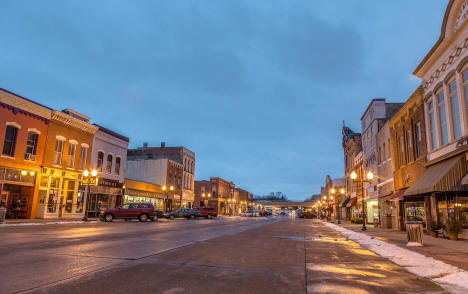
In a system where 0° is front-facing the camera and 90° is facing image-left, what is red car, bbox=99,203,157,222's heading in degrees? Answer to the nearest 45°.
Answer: approximately 90°

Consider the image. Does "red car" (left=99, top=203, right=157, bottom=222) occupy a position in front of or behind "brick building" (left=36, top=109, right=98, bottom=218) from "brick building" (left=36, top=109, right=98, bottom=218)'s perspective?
in front

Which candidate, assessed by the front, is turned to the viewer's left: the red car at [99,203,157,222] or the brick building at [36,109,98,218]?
the red car

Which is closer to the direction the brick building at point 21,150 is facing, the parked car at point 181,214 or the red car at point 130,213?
the red car

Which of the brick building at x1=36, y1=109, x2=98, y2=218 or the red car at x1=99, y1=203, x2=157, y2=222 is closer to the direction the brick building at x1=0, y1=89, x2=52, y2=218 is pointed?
the red car

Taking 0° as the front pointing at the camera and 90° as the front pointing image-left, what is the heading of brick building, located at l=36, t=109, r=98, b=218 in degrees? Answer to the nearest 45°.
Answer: approximately 315°

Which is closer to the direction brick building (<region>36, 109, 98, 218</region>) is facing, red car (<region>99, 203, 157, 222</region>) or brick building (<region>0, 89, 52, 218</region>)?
the red car

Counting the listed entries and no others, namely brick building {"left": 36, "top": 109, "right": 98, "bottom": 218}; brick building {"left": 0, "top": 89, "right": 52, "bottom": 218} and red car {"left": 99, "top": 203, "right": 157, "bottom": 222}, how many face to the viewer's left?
1

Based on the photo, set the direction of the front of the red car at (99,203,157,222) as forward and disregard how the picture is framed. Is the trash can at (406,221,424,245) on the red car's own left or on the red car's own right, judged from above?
on the red car's own left

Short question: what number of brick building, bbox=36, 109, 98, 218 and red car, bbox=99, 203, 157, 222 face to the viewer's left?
1

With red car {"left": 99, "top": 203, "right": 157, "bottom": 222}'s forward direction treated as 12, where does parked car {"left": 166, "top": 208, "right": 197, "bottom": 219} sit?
The parked car is roughly at 4 o'clock from the red car.

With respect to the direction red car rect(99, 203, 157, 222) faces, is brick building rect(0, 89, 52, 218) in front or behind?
in front

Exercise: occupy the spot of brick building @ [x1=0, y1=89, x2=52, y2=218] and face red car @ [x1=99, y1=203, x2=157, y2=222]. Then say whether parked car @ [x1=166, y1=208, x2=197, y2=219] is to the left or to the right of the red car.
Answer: left
